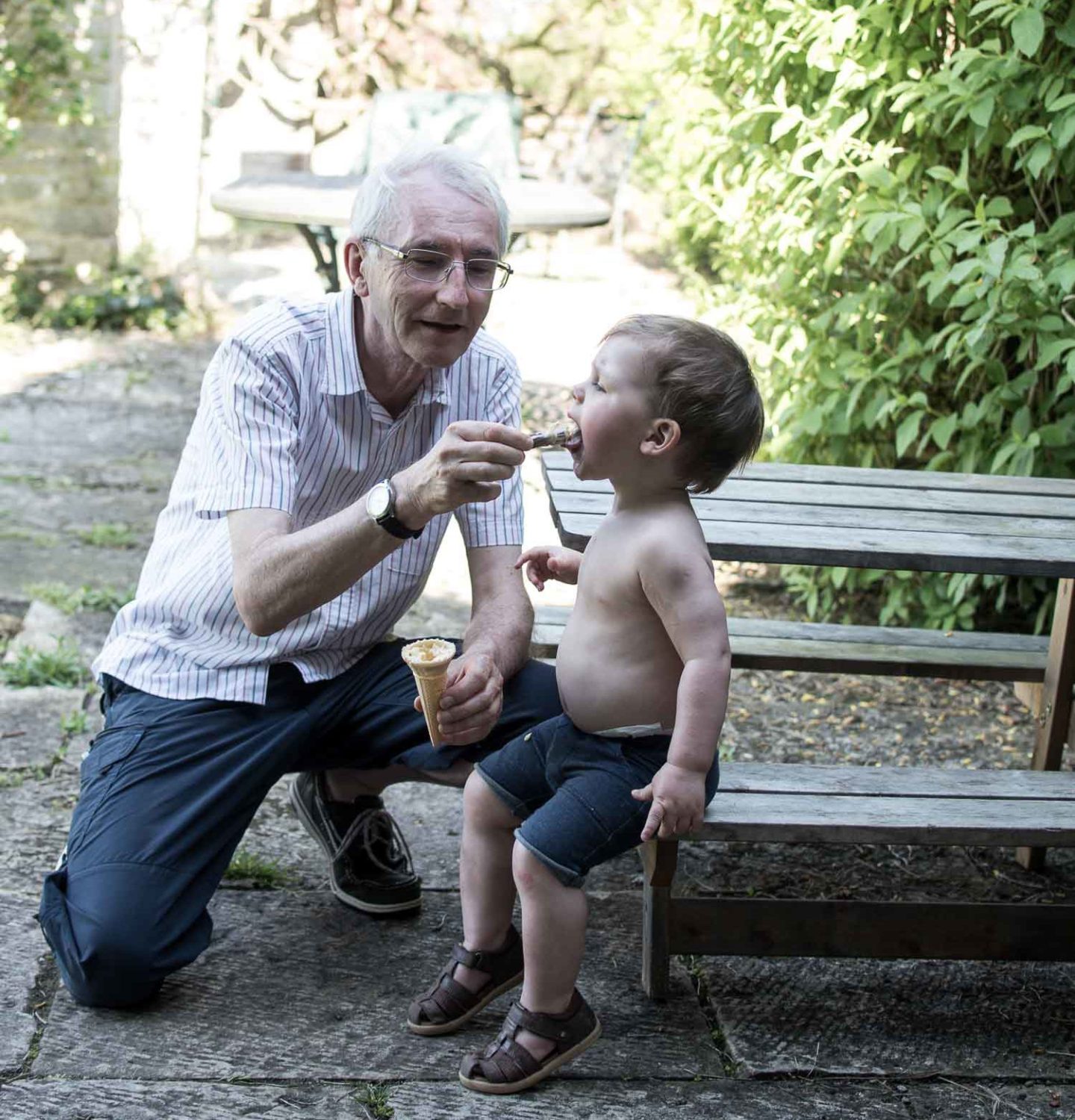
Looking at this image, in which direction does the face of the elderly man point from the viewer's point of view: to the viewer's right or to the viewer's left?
to the viewer's right

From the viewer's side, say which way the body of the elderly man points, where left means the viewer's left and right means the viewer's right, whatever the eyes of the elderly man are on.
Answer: facing the viewer and to the right of the viewer

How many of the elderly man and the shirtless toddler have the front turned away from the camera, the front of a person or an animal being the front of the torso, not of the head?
0

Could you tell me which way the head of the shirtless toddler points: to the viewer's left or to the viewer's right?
to the viewer's left

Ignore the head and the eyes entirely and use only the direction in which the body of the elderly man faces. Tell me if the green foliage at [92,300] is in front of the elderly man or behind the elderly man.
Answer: behind

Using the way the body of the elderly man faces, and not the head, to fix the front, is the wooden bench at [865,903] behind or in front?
in front

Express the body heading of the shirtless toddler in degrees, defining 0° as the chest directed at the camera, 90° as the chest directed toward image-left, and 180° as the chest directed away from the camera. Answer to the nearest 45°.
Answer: approximately 45°

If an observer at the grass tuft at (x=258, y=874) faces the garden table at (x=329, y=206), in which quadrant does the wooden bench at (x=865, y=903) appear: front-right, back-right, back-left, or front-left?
back-right

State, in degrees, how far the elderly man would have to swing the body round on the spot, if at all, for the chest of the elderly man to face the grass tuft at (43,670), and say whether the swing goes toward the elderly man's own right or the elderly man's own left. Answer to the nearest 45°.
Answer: approximately 180°
